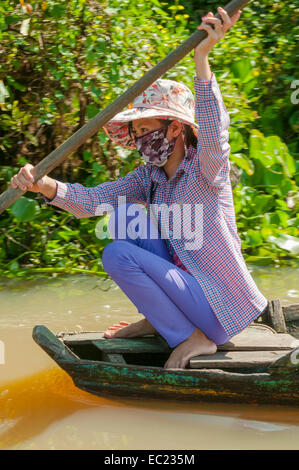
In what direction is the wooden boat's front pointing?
to the viewer's left
